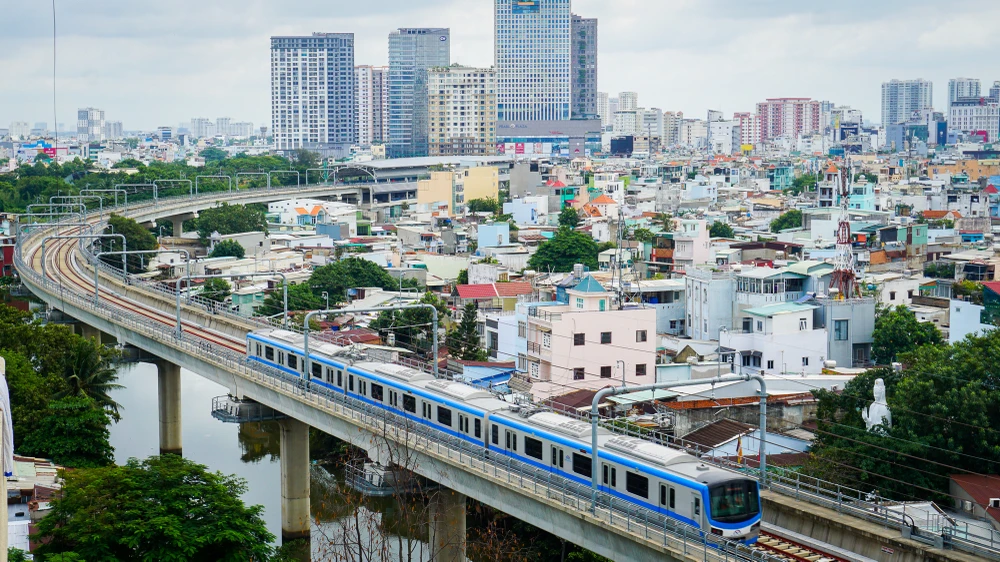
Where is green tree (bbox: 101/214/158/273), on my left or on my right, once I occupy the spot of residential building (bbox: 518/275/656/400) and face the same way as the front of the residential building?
on my right

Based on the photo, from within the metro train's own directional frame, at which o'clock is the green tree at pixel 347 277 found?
The green tree is roughly at 7 o'clock from the metro train.

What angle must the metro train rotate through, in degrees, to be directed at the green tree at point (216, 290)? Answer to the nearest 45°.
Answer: approximately 135° to its left

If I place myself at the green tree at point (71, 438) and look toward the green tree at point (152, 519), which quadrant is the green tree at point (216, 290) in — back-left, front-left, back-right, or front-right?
back-left

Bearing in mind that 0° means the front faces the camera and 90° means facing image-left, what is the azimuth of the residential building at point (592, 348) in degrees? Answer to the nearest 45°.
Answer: approximately 45°

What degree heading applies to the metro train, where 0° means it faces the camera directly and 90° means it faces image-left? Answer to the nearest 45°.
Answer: approximately 315°

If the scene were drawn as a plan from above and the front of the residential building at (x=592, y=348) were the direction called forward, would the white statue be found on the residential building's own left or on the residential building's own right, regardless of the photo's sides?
on the residential building's own left

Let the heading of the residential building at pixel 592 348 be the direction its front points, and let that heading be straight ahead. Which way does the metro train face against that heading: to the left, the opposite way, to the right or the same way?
to the left

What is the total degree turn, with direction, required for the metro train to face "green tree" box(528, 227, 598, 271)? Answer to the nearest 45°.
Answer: approximately 135° to its left

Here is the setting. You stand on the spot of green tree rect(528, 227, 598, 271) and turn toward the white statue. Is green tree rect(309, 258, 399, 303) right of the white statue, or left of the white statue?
right

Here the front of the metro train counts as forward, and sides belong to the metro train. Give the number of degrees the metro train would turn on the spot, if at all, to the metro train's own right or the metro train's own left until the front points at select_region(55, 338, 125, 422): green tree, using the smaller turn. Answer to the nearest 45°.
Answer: approximately 180°

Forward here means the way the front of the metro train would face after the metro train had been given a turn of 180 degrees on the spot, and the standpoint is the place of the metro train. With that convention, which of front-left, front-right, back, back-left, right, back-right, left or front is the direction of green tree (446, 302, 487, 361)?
front-right

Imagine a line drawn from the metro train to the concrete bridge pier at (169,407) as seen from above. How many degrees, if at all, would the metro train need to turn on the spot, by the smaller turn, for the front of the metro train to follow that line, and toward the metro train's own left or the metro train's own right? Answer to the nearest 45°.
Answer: approximately 180°
